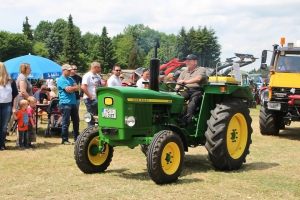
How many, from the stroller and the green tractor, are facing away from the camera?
0

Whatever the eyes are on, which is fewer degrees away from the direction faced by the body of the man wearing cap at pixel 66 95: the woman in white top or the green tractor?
the green tractor

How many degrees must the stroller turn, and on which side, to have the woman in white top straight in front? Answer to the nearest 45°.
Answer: approximately 90° to its right

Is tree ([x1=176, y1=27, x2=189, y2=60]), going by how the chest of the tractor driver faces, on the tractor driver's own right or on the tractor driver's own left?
on the tractor driver's own right

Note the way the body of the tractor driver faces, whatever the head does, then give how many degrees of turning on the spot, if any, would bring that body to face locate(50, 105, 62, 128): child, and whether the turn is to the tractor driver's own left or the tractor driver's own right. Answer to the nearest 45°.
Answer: approximately 90° to the tractor driver's own right

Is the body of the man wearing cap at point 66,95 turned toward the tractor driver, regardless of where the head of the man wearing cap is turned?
yes

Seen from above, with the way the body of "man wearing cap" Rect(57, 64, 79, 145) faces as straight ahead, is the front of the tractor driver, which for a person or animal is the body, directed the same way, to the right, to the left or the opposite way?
to the right

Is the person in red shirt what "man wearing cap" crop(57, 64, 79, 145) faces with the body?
no

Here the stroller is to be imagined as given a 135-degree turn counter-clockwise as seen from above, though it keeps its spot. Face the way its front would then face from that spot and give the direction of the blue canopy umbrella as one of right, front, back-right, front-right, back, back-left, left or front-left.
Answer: front

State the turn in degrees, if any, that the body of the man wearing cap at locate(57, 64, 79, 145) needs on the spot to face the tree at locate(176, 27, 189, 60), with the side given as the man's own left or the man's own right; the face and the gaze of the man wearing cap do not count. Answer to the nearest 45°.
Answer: approximately 90° to the man's own left

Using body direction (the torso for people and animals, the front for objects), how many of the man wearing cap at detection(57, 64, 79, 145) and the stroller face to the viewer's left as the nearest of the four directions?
0

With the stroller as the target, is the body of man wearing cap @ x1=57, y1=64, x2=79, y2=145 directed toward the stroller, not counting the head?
no

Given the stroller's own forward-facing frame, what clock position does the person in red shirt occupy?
The person in red shirt is roughly at 2 o'clock from the stroller.

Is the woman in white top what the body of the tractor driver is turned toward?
no

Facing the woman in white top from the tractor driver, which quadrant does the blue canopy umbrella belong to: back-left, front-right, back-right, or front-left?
front-right

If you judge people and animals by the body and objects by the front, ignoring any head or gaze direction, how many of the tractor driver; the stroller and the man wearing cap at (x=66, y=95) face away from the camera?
0

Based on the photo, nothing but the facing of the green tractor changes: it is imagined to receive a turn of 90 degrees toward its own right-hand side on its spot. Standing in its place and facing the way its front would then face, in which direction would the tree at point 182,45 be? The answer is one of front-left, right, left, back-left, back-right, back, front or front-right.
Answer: front-right

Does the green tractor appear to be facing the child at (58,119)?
no
